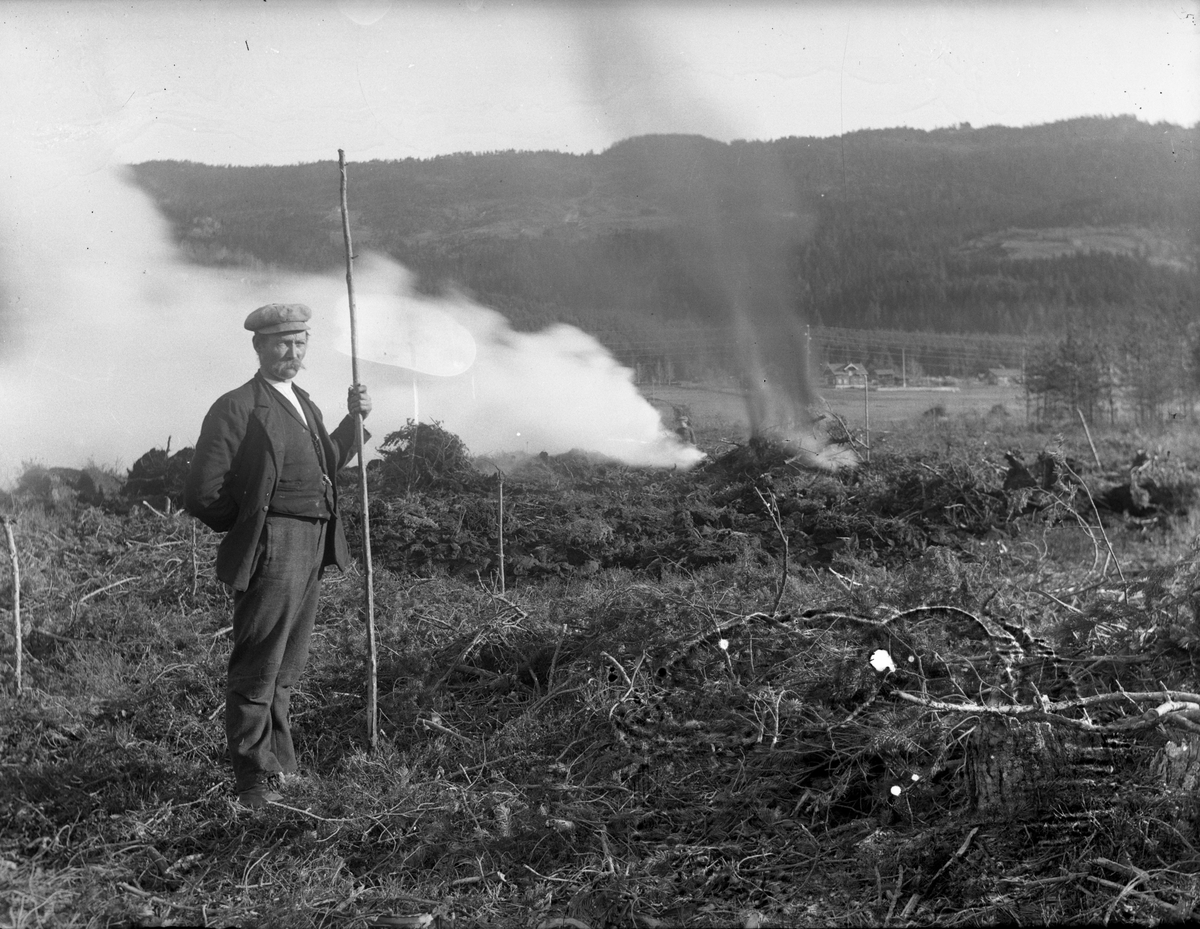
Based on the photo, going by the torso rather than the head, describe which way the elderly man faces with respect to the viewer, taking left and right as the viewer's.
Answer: facing the viewer and to the right of the viewer

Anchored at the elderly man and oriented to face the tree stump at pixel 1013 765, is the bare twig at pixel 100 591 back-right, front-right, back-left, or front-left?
back-left

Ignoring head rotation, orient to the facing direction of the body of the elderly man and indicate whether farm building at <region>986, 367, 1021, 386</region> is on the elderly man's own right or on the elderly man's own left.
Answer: on the elderly man's own left

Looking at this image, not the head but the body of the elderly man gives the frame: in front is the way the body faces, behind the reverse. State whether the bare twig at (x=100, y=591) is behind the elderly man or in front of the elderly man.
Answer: behind

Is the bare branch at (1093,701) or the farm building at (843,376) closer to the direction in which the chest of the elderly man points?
the bare branch

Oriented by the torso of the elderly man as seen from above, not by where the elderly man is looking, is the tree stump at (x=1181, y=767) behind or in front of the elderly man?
in front
